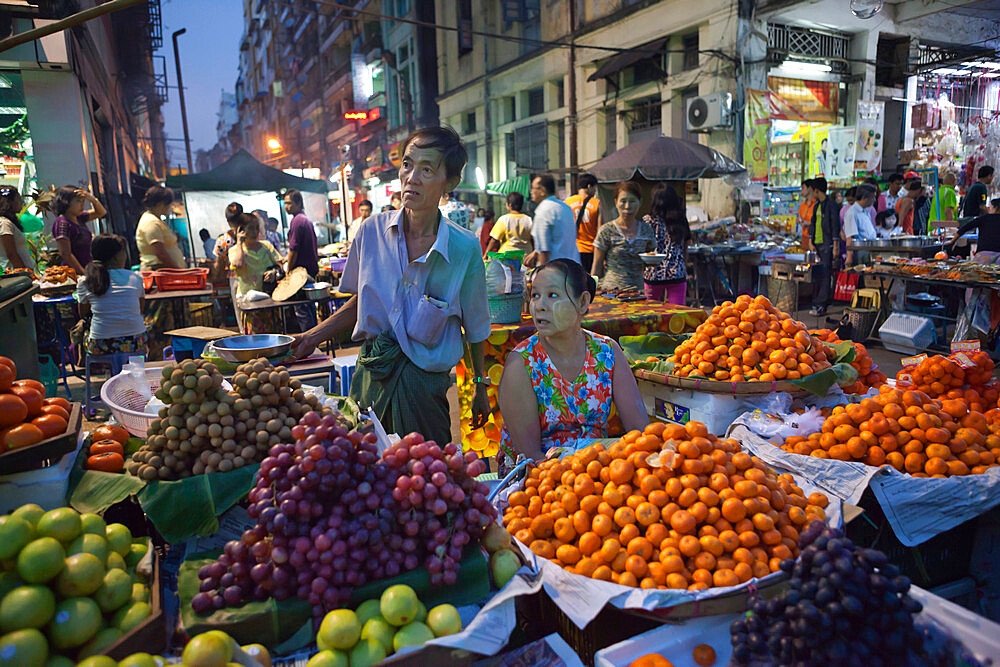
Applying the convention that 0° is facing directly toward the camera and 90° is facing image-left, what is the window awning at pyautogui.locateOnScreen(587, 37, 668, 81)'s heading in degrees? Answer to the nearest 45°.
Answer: approximately 45°

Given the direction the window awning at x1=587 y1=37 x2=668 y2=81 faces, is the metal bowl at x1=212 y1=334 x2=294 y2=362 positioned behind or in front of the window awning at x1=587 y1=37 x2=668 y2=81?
in front

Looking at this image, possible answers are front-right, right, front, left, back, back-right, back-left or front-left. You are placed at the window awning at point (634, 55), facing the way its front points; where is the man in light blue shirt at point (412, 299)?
front-left

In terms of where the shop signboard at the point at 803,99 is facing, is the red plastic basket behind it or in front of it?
in front

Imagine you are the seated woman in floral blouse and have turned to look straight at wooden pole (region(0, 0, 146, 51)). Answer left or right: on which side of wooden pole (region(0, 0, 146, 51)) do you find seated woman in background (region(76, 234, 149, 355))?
right

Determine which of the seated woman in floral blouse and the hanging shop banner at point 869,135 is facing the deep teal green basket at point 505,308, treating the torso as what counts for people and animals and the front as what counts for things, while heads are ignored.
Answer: the hanging shop banner

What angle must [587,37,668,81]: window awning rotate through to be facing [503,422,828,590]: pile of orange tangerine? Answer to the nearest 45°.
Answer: approximately 45° to its left

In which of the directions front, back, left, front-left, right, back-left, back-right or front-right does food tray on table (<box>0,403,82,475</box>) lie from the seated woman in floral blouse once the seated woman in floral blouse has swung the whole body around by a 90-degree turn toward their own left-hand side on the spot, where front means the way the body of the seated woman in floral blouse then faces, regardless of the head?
back-right

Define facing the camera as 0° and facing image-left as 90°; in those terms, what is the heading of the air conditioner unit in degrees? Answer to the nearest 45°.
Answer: approximately 45°
